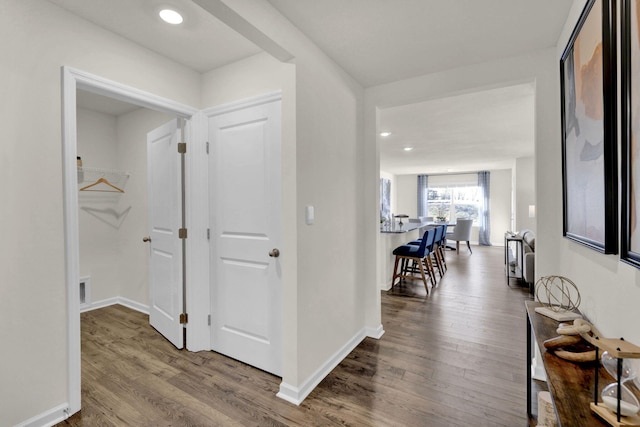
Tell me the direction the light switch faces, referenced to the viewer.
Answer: facing the viewer and to the right of the viewer

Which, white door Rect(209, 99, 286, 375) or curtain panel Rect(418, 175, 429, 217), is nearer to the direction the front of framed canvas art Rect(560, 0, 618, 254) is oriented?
the white door

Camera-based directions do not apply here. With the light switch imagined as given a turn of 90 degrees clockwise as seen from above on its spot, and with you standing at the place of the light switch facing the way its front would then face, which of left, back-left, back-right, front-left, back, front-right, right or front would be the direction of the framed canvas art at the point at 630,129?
left

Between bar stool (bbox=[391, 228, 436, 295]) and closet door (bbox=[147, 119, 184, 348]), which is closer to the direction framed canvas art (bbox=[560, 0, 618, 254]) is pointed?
the closet door

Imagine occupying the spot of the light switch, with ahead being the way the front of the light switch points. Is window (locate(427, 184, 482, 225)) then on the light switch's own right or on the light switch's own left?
on the light switch's own left

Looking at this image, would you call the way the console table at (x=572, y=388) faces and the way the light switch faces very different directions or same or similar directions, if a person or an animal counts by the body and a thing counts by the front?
very different directions

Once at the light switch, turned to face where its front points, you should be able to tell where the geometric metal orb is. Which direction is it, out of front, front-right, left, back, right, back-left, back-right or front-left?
front-left

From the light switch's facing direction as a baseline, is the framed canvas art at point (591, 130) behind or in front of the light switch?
in front

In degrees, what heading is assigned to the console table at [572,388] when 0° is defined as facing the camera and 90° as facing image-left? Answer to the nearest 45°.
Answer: approximately 90°

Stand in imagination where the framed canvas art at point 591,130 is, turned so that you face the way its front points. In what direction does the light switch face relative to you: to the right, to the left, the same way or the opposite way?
the opposite way

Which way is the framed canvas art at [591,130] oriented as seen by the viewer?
to the viewer's left
